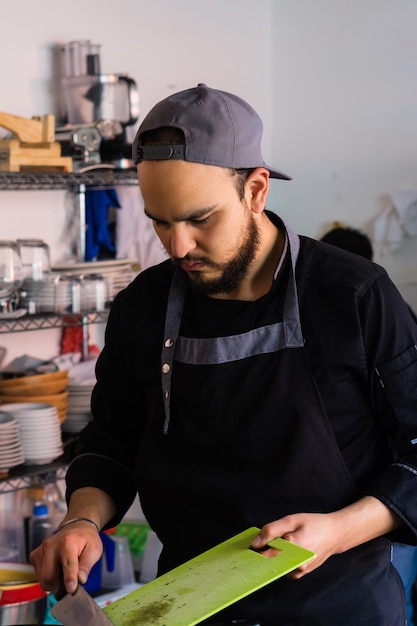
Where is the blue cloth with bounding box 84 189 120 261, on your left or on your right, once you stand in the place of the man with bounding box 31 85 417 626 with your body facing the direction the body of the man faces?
on your right

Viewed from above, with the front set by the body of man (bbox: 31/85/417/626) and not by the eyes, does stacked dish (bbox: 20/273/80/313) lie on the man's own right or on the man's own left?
on the man's own right

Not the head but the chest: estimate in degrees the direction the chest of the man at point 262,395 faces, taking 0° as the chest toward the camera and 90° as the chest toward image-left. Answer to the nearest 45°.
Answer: approximately 45°

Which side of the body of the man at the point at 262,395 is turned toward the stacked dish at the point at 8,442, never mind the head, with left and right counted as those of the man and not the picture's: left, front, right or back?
right

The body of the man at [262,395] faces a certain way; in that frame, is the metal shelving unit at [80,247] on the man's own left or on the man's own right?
on the man's own right

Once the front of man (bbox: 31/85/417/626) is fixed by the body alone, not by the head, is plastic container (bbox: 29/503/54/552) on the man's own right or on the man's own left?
on the man's own right

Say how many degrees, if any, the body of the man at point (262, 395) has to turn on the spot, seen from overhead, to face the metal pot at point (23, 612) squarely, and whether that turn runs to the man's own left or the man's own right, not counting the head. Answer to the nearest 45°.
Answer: approximately 90° to the man's own right

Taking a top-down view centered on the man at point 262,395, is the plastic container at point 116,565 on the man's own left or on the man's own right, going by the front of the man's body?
on the man's own right
